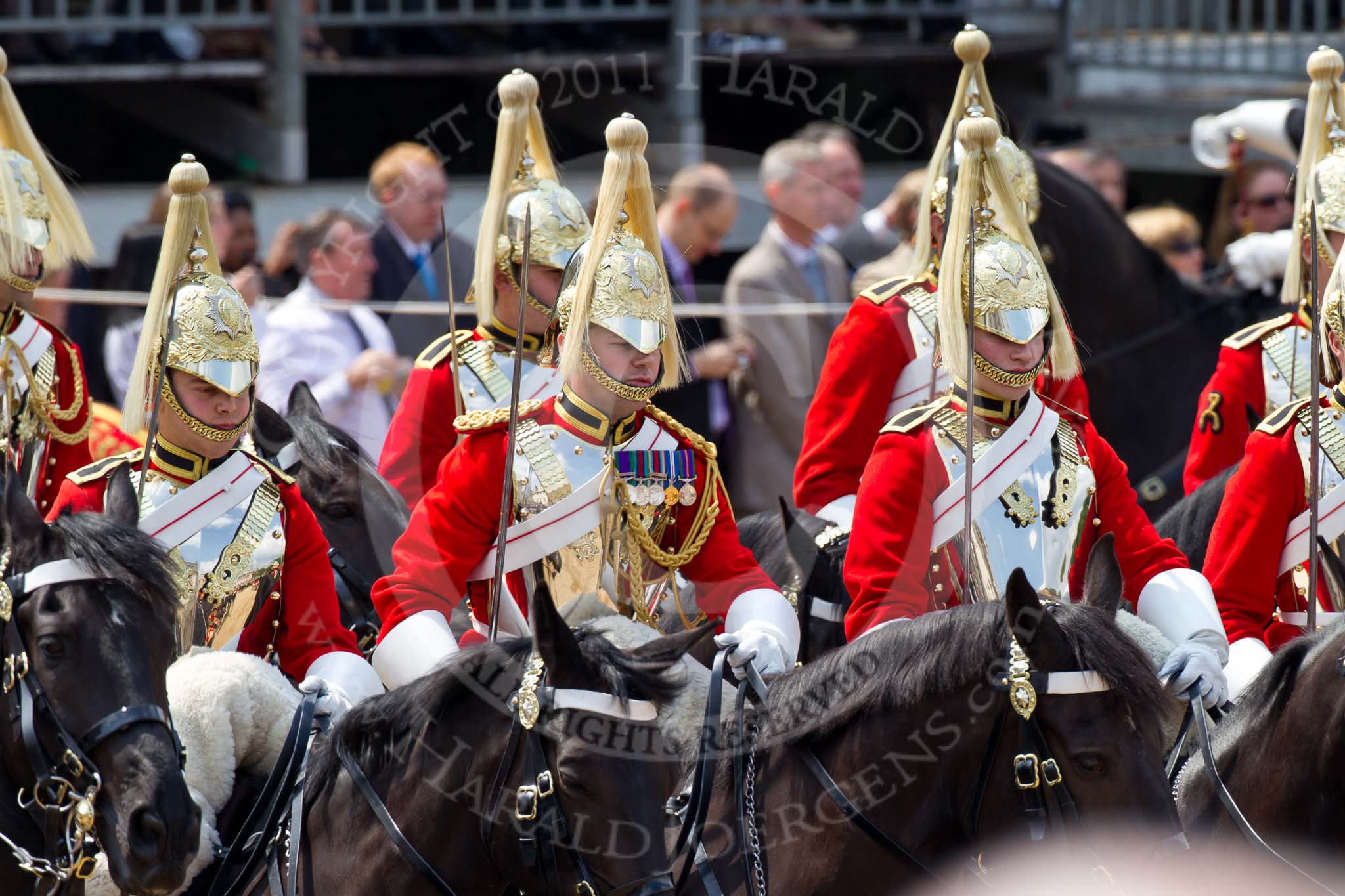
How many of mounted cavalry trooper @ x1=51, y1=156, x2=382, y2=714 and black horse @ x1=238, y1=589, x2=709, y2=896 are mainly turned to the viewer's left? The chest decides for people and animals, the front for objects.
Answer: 0

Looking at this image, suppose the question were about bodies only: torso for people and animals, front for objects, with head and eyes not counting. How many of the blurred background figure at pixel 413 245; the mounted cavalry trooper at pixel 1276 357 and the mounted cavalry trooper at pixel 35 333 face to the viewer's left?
0

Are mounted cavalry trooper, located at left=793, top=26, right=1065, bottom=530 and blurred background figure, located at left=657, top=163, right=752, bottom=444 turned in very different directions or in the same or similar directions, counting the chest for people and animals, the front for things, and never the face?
same or similar directions

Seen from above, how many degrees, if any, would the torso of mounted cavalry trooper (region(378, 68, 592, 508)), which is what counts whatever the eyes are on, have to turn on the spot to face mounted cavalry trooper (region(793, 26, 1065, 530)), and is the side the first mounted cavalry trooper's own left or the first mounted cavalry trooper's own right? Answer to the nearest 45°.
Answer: approximately 45° to the first mounted cavalry trooper's own left

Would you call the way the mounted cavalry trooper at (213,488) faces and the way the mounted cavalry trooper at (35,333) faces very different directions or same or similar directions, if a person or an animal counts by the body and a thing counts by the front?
same or similar directions

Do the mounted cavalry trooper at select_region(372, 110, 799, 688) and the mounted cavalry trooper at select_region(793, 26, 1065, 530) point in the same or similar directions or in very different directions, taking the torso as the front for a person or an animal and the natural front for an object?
same or similar directions

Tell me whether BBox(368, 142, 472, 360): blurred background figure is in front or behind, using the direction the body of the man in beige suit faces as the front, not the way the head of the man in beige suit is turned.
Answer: behind

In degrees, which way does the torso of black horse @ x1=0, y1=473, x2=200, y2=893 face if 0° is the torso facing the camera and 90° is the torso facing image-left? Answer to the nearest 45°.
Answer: approximately 315°

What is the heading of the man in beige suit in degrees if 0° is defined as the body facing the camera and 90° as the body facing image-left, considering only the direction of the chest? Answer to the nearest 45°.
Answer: approximately 315°

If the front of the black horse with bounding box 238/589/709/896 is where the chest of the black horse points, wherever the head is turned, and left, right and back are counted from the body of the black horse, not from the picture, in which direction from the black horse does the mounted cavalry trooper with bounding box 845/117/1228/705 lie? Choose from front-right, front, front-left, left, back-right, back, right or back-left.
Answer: left

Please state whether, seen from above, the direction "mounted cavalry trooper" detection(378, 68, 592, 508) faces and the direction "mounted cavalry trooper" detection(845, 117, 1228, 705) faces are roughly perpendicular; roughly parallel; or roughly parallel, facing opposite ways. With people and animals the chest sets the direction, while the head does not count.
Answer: roughly parallel

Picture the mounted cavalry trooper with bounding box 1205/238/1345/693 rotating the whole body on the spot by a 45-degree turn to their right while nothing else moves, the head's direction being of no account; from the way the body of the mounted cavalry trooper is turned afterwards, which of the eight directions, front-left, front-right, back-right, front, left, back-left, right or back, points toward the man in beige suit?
back-right

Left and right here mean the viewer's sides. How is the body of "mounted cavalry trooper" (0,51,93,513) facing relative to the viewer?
facing the viewer and to the right of the viewer
